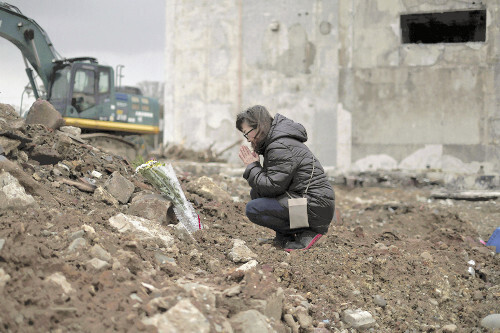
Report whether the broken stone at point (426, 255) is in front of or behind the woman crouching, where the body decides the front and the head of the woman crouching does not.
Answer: behind

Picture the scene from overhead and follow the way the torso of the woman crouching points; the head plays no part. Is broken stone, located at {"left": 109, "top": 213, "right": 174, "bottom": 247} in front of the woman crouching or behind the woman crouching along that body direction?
in front

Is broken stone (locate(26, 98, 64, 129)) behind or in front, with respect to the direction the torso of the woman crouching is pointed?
in front

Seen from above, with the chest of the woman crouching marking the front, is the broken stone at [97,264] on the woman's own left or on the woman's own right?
on the woman's own left

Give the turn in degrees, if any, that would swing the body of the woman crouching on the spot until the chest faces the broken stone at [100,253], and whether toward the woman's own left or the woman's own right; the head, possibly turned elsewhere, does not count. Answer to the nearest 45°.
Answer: approximately 45° to the woman's own left

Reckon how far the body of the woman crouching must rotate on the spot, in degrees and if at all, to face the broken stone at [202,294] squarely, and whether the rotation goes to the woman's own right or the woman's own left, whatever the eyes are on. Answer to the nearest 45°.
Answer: approximately 90° to the woman's own left

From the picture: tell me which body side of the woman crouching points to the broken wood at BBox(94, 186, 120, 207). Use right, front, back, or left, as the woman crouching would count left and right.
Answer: front

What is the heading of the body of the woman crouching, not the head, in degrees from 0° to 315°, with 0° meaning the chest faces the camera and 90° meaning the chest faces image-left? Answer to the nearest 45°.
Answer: approximately 90°

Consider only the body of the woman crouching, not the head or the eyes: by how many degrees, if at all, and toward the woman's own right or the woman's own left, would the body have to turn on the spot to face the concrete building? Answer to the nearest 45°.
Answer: approximately 90° to the woman's own right

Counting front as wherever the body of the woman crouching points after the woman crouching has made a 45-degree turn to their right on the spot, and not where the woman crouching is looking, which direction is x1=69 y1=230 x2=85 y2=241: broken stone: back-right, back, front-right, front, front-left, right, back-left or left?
left

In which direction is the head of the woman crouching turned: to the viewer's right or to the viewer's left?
to the viewer's left

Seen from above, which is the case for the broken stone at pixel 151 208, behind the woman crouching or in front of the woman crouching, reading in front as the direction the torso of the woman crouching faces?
in front
